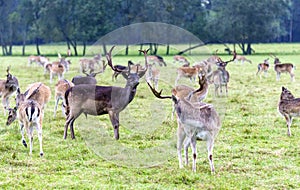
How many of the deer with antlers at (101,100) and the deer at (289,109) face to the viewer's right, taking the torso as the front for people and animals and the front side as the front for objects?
1

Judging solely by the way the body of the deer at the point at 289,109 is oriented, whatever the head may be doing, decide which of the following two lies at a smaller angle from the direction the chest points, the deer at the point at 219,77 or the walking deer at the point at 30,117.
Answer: the walking deer

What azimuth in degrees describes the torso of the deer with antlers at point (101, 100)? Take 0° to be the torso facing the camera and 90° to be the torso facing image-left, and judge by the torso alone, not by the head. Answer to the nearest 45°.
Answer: approximately 270°

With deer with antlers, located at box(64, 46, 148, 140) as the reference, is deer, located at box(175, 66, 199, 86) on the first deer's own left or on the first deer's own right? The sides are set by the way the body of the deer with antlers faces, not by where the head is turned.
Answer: on the first deer's own left

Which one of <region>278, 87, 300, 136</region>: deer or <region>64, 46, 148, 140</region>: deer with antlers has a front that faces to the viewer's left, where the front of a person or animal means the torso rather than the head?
the deer

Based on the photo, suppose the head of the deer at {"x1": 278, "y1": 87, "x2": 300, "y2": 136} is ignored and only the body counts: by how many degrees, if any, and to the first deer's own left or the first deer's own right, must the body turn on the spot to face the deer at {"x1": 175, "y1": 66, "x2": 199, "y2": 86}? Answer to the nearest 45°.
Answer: approximately 45° to the first deer's own right

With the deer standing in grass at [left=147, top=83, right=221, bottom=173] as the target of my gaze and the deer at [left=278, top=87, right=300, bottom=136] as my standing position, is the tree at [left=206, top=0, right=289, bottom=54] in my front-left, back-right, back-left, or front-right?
back-right

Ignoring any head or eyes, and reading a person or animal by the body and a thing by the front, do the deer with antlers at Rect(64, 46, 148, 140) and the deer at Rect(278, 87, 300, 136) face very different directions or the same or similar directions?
very different directions

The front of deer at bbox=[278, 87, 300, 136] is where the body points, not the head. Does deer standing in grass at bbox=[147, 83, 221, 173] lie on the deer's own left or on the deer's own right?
on the deer's own left

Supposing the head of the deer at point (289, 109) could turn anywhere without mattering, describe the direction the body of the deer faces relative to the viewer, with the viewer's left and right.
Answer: facing to the left of the viewer

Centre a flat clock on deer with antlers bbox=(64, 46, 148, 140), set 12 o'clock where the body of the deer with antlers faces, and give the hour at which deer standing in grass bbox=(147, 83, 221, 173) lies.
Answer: The deer standing in grass is roughly at 2 o'clock from the deer with antlers.

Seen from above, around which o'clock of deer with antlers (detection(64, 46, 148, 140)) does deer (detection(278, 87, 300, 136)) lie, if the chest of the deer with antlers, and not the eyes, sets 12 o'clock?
The deer is roughly at 12 o'clock from the deer with antlers.
